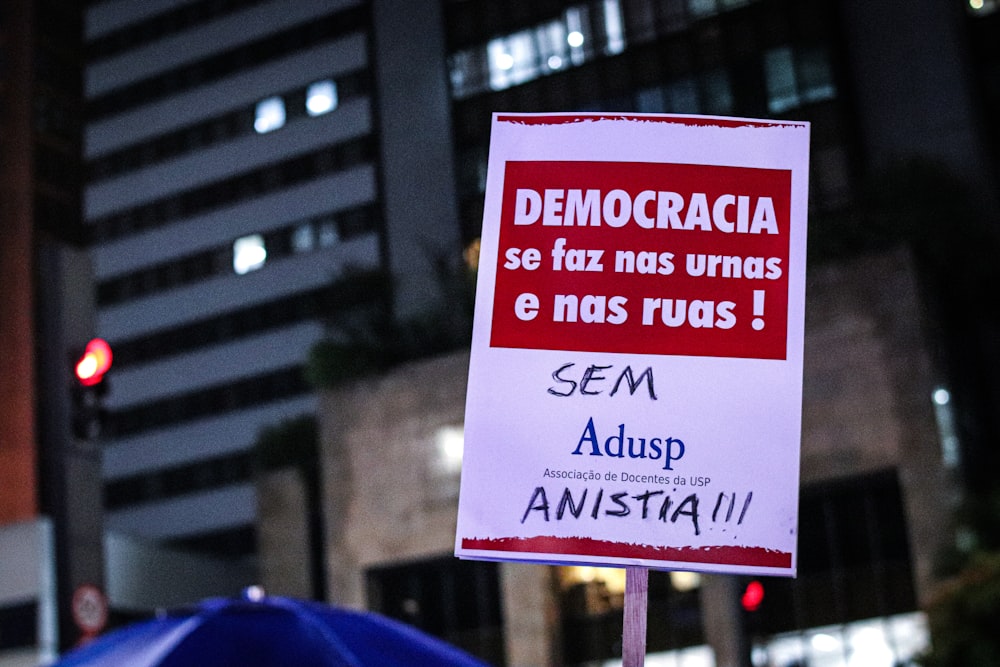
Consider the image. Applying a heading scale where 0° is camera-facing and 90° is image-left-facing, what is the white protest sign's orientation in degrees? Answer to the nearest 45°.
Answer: approximately 0°

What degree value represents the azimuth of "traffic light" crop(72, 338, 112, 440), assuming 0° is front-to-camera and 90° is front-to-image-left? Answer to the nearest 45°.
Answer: approximately 315°

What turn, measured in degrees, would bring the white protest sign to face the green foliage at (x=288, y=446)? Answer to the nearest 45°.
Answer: approximately 180°

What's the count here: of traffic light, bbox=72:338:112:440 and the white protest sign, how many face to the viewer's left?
0

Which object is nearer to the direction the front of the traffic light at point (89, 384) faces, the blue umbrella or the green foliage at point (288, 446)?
the blue umbrella

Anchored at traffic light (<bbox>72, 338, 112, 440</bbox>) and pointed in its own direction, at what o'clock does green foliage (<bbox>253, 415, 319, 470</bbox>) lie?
The green foliage is roughly at 8 o'clock from the traffic light.

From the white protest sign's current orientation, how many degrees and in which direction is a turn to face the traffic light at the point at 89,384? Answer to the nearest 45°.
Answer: approximately 135° to its right

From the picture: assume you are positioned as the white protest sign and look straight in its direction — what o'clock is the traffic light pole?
The traffic light pole is roughly at 5 o'clock from the white protest sign.

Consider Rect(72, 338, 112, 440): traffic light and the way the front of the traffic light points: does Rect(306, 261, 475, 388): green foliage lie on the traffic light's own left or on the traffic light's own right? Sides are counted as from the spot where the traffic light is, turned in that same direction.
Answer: on the traffic light's own left
